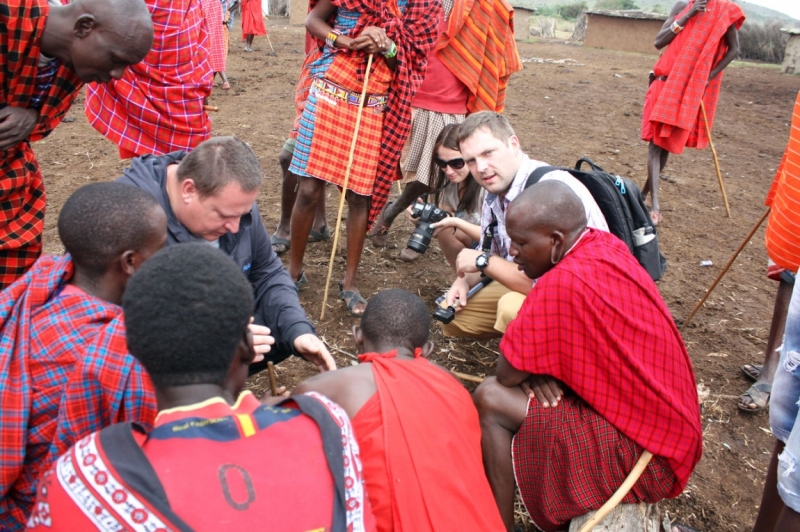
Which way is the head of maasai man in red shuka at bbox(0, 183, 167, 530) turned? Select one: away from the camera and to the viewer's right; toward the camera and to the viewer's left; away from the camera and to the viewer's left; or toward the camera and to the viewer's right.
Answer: away from the camera and to the viewer's right

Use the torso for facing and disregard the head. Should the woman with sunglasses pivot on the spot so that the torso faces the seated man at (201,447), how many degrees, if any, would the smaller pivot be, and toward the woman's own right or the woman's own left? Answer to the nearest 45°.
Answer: approximately 45° to the woman's own left

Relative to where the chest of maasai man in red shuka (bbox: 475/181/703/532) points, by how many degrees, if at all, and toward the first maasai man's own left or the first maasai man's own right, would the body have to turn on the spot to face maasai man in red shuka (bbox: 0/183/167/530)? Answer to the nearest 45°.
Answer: approximately 45° to the first maasai man's own left

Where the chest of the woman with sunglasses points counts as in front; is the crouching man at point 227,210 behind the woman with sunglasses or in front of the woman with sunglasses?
in front

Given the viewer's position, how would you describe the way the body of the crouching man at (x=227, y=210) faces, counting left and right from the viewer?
facing the viewer and to the right of the viewer

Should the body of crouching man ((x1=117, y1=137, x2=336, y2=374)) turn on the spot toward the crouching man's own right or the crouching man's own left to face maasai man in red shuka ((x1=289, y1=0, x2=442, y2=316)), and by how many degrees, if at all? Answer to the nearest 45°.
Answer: approximately 90° to the crouching man's own left

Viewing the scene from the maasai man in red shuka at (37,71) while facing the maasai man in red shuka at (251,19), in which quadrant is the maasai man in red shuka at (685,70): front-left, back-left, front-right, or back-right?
front-right

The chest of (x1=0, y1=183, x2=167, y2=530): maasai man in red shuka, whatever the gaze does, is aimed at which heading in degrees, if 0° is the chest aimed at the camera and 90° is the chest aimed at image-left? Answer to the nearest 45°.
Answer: approximately 225°

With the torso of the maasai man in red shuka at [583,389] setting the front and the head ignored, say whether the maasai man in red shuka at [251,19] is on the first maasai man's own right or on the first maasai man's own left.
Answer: on the first maasai man's own right

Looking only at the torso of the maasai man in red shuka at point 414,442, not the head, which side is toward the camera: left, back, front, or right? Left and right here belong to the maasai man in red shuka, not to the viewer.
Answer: back

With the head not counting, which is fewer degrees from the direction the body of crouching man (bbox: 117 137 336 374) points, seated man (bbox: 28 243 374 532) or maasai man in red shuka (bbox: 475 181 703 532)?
the maasai man in red shuka

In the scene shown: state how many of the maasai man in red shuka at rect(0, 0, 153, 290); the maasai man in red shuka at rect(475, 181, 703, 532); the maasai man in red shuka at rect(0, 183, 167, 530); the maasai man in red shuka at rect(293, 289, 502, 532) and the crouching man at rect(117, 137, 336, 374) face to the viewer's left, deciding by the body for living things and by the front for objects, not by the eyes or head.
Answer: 1

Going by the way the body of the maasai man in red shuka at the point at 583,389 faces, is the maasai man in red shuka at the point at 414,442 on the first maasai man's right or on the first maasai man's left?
on the first maasai man's left

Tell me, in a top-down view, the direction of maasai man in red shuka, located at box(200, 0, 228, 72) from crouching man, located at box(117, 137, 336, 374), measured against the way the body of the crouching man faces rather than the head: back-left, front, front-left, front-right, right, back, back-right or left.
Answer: back-left

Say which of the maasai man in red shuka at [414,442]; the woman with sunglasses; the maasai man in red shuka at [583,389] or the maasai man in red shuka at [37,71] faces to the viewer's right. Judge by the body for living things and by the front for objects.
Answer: the maasai man in red shuka at [37,71]

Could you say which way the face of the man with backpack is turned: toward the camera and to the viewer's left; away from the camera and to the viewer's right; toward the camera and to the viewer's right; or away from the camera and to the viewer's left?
toward the camera and to the viewer's left

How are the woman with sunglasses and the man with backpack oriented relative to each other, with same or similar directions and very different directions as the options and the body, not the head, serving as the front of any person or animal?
same or similar directions

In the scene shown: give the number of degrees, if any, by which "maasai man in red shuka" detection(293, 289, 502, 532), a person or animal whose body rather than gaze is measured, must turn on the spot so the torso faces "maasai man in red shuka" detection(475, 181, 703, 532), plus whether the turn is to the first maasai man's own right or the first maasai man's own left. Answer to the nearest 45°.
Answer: approximately 45° to the first maasai man's own right
